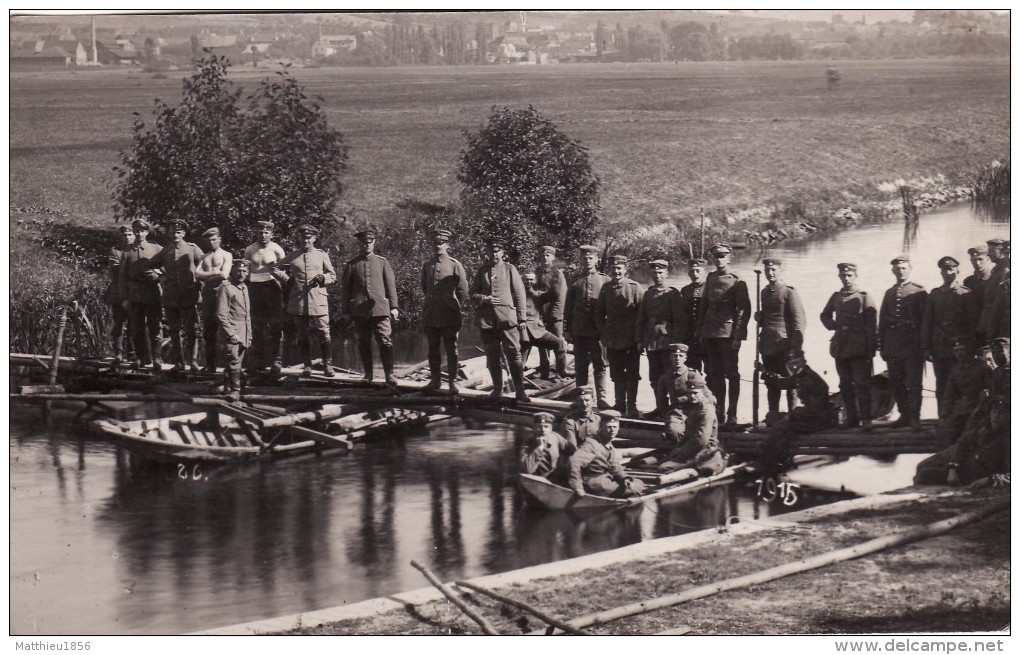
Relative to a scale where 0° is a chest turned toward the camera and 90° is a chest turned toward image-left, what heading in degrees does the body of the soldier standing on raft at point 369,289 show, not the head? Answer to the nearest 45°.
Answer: approximately 0°

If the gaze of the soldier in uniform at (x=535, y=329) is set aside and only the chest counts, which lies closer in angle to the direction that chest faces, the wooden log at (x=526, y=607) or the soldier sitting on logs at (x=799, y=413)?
the wooden log

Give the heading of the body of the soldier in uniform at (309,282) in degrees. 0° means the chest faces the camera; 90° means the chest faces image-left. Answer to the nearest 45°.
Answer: approximately 0°

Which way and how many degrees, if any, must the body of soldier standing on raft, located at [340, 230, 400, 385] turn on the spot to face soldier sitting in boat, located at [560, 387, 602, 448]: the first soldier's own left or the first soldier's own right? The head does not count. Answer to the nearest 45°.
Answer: approximately 45° to the first soldier's own left

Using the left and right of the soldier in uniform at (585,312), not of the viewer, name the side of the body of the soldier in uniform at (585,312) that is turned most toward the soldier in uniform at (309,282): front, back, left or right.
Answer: right
